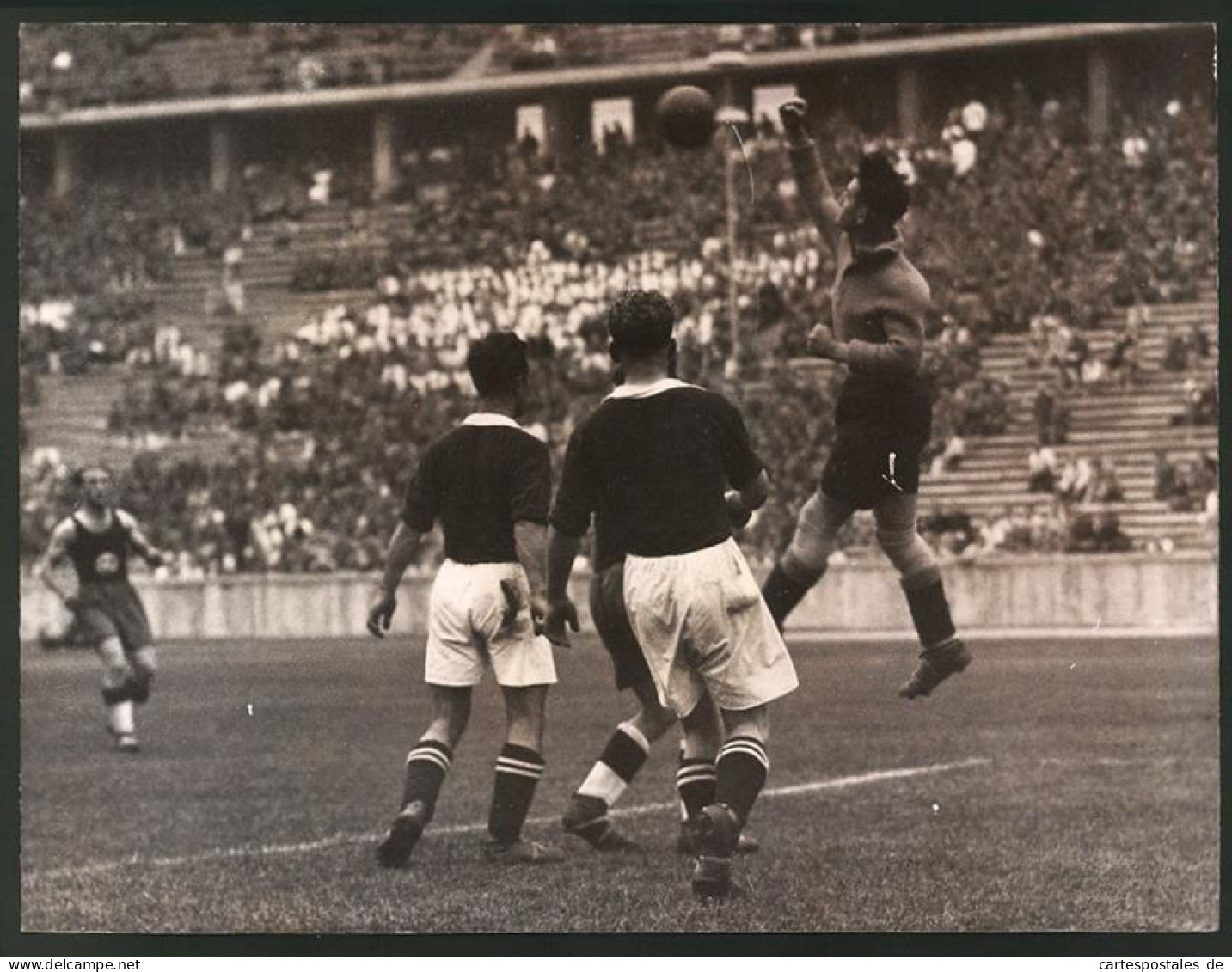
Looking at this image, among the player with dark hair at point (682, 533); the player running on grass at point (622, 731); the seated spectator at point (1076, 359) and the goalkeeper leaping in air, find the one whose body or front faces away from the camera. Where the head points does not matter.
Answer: the player with dark hair

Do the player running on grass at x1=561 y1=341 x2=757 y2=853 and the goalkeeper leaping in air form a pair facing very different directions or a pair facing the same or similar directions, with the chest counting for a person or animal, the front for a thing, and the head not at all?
very different directions

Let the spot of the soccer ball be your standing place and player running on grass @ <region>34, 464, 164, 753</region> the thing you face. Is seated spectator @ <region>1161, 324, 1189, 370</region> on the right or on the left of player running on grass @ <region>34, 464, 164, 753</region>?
right

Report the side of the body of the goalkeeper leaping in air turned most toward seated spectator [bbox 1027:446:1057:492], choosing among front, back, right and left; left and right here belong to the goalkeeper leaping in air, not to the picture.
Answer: right

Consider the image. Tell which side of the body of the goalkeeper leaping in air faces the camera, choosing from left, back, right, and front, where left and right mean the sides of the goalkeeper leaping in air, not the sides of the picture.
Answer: left

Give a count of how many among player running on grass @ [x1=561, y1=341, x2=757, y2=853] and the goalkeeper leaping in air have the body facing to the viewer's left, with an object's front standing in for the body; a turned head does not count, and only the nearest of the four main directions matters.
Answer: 1

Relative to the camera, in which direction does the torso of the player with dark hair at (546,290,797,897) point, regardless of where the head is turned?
away from the camera

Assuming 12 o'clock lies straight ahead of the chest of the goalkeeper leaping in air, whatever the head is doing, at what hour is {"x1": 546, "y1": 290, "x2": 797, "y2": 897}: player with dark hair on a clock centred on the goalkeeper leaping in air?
The player with dark hair is roughly at 11 o'clock from the goalkeeper leaping in air.

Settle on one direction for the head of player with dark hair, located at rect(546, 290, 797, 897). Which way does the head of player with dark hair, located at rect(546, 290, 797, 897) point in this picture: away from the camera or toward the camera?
away from the camera

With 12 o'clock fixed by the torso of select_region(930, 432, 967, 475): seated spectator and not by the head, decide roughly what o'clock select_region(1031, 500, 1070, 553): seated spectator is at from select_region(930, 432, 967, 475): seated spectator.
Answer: select_region(1031, 500, 1070, 553): seated spectator is roughly at 9 o'clock from select_region(930, 432, 967, 475): seated spectator.

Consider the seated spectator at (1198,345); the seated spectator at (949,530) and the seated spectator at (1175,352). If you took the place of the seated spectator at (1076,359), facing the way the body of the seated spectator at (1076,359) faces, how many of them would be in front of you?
1
